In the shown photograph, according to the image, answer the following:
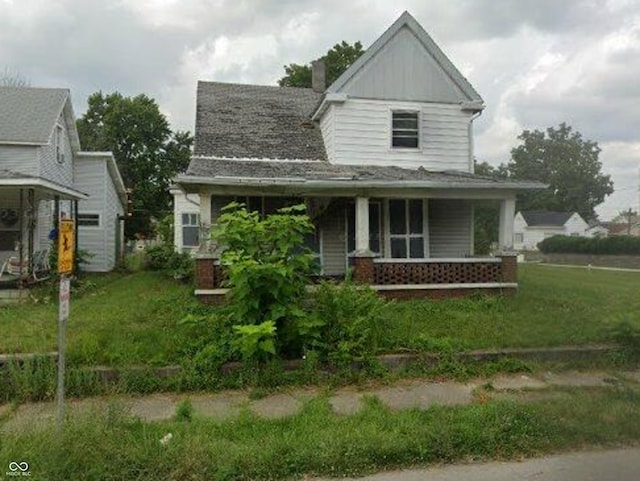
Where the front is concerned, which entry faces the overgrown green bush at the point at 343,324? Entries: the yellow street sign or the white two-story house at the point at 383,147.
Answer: the white two-story house

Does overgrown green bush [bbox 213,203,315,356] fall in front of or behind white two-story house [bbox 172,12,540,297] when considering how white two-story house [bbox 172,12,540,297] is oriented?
in front

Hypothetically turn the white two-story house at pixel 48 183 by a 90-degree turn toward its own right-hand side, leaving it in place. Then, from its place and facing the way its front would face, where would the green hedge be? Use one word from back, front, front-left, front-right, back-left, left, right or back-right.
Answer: back-right

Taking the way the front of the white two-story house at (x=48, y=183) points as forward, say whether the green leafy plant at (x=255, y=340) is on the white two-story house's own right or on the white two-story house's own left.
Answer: on the white two-story house's own left

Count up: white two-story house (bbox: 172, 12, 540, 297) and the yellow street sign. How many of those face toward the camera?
2

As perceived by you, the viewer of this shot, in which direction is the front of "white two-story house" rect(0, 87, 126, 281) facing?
facing the viewer and to the left of the viewer

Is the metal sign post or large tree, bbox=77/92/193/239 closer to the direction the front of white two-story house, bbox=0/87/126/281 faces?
the metal sign post

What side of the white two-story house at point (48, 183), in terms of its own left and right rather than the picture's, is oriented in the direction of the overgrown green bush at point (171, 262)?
left

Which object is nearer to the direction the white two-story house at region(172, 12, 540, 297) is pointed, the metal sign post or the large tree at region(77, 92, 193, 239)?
the metal sign post

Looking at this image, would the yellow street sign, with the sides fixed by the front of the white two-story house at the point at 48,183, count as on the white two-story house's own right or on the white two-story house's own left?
on the white two-story house's own left

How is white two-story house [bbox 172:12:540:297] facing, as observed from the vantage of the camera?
facing the viewer

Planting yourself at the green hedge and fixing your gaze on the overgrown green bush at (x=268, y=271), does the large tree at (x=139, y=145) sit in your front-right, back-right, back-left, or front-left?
front-right

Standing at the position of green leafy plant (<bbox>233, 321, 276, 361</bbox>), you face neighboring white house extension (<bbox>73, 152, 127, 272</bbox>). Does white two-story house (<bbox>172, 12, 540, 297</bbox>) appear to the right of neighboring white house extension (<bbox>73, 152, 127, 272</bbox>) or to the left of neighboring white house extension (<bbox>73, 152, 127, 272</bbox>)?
right

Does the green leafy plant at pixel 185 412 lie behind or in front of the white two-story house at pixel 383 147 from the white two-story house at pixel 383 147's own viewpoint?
in front

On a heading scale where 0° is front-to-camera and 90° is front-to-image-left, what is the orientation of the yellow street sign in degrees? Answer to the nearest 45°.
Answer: approximately 0°
